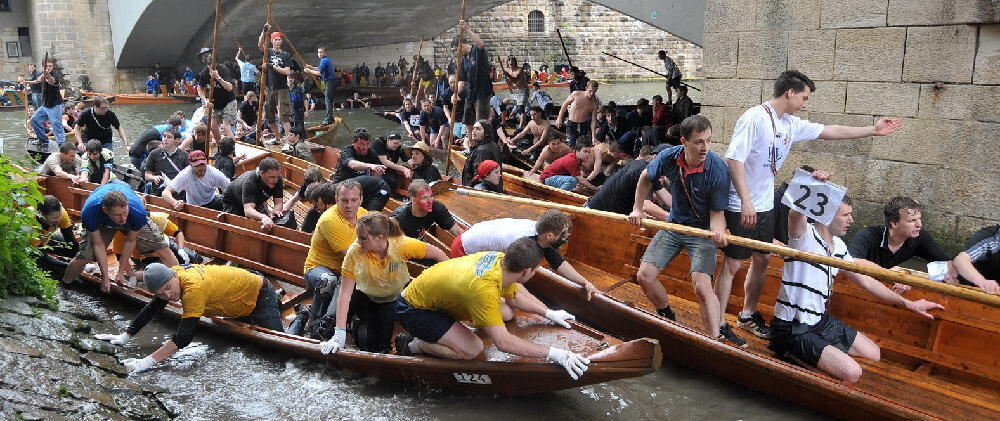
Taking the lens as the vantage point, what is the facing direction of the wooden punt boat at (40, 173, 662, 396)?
facing the viewer and to the right of the viewer

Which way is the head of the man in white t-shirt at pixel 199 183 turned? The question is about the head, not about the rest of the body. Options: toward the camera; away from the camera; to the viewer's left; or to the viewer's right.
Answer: toward the camera

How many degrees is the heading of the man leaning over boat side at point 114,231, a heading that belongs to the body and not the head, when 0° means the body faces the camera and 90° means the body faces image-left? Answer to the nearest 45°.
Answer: approximately 0°

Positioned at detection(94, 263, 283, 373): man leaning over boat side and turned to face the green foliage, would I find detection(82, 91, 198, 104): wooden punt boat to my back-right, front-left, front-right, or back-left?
front-right

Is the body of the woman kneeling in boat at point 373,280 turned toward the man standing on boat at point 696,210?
no

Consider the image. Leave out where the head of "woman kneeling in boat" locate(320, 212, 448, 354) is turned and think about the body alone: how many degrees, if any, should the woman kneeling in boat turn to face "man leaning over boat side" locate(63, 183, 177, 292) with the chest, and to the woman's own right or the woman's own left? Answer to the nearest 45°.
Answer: approximately 90° to the woman's own right

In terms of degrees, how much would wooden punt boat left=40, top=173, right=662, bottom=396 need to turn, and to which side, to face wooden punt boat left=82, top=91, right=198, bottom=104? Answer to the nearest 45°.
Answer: approximately 135° to its left

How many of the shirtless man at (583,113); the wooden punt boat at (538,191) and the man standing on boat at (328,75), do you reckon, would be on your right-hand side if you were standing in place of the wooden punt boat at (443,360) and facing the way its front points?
0

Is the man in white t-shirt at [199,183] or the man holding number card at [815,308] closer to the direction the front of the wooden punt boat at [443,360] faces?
the man holding number card

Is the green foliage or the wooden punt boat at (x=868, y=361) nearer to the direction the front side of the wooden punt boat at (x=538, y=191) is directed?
the wooden punt boat

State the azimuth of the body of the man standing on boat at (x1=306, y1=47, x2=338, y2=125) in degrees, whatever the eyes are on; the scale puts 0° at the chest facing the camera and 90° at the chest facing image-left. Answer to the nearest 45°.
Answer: approximately 90°

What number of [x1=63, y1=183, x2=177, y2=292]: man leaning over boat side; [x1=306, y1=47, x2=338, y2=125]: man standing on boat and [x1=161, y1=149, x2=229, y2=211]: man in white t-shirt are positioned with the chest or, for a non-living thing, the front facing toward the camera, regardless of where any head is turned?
2

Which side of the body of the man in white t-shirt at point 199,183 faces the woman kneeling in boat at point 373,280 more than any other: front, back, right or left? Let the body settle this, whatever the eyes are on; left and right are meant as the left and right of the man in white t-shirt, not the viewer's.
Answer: front

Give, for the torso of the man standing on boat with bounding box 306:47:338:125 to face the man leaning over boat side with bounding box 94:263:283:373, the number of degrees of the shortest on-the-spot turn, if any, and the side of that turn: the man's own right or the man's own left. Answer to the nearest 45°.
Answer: approximately 90° to the man's own left
